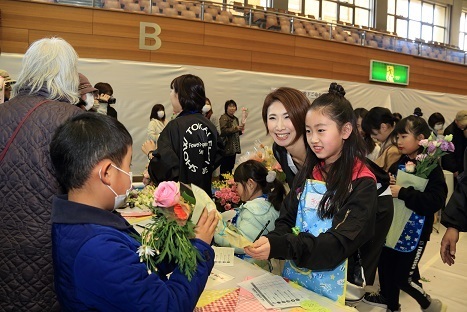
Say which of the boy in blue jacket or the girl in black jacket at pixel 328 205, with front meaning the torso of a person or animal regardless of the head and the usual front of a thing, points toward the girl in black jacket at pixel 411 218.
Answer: the boy in blue jacket

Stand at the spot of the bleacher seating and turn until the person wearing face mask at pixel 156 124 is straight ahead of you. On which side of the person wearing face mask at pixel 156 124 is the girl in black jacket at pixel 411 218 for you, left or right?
left

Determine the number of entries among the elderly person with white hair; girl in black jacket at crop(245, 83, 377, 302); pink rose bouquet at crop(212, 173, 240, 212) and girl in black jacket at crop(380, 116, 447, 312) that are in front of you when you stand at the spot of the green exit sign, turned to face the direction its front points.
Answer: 4

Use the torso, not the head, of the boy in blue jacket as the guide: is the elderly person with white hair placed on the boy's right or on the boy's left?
on the boy's left

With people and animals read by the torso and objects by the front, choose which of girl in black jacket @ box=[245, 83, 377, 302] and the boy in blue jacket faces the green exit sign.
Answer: the boy in blue jacket

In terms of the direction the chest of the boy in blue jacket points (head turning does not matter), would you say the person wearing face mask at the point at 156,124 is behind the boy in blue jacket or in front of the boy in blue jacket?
in front

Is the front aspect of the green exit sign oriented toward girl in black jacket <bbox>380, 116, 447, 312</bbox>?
yes

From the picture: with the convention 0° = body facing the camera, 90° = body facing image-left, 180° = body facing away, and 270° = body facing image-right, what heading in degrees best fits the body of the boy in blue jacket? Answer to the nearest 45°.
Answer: approximately 225°

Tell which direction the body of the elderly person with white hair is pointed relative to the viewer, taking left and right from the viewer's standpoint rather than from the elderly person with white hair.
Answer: facing away from the viewer

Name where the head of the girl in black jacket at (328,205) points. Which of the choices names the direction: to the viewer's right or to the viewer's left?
to the viewer's left

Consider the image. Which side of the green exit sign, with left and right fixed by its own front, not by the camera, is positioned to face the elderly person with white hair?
front

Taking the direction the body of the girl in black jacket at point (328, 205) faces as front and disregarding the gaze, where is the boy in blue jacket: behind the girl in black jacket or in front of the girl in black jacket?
in front

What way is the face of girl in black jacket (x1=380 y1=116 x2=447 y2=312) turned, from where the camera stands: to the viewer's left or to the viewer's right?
to the viewer's left

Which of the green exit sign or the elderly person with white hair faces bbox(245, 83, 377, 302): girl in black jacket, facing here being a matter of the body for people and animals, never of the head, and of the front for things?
the green exit sign

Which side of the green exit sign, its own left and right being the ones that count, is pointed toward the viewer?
front
